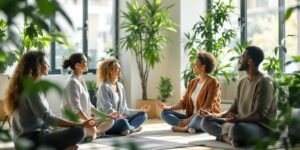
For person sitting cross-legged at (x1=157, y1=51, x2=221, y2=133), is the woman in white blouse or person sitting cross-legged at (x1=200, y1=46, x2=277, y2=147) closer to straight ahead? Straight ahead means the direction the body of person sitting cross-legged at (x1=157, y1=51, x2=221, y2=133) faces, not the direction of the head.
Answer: the woman in white blouse

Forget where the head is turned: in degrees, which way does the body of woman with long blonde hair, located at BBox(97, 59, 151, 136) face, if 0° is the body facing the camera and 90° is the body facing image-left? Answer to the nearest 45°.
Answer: approximately 315°

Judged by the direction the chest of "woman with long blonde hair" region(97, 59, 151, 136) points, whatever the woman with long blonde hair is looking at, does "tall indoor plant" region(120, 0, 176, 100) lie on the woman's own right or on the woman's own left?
on the woman's own left

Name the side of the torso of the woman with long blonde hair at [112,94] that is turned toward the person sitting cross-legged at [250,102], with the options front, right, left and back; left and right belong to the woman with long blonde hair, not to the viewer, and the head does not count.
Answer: front

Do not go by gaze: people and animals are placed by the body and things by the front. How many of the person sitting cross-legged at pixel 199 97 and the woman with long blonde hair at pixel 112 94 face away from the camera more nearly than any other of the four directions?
0

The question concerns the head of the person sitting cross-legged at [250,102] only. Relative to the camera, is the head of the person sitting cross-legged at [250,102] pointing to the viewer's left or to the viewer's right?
to the viewer's left

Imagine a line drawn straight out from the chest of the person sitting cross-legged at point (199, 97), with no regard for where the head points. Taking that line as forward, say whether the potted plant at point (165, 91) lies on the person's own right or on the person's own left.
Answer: on the person's own right

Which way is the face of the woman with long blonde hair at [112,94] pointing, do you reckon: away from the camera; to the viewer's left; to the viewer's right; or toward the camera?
to the viewer's right

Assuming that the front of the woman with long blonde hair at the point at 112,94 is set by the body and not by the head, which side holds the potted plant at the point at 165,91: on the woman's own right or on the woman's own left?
on the woman's own left

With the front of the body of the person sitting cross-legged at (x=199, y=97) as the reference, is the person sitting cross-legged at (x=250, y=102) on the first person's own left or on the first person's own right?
on the first person's own left

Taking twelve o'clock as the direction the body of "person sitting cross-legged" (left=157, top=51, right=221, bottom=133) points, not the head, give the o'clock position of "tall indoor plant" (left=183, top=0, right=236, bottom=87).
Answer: The tall indoor plant is roughly at 5 o'clock from the person sitting cross-legged.

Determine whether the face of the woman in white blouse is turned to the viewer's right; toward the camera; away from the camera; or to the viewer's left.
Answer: to the viewer's right

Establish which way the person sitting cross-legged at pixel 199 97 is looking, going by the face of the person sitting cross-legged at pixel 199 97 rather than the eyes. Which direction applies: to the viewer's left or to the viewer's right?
to the viewer's left
